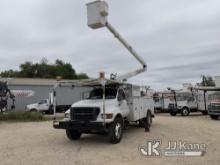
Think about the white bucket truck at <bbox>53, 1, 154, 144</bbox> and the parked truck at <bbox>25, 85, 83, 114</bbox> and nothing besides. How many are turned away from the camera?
0

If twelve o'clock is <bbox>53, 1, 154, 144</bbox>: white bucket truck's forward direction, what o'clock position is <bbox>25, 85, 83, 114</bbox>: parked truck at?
The parked truck is roughly at 4 o'clock from the white bucket truck.

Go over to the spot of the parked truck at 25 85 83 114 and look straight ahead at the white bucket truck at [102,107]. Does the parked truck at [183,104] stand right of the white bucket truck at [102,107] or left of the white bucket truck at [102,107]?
left

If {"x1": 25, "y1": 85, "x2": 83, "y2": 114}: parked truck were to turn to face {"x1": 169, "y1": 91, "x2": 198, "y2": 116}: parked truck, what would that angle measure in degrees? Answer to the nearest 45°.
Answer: approximately 135° to its left

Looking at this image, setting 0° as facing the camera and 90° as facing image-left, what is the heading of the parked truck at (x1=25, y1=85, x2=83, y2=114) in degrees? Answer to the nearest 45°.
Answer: approximately 90°

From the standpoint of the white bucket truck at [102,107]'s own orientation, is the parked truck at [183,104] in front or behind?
behind

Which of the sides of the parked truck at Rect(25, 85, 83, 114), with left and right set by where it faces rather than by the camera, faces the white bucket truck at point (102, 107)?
left

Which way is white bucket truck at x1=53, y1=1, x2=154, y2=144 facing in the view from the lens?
facing the viewer and to the left of the viewer

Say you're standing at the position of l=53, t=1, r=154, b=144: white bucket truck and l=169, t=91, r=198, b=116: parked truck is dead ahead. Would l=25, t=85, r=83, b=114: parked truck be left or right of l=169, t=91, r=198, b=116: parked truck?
left
